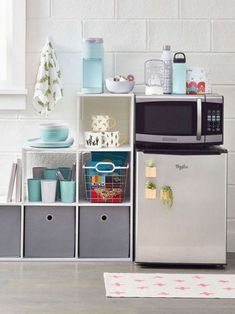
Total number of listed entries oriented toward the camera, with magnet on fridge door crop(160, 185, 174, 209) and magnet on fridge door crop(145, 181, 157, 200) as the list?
2

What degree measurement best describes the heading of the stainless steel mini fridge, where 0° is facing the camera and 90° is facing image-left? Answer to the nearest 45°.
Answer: approximately 0°

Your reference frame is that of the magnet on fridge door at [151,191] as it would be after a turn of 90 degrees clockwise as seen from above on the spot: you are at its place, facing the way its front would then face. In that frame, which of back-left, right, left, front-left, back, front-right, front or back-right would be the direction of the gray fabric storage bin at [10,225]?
front

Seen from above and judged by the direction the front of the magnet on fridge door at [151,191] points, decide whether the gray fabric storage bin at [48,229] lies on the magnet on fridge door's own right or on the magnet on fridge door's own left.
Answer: on the magnet on fridge door's own right

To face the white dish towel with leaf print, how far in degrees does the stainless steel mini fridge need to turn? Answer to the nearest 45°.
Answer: approximately 90° to its right
